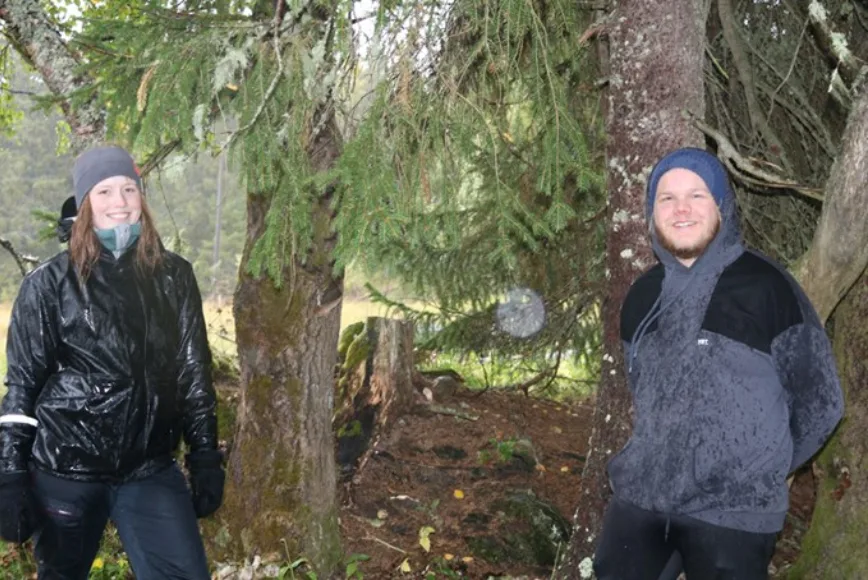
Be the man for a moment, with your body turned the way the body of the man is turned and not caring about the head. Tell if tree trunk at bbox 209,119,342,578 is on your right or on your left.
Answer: on your right

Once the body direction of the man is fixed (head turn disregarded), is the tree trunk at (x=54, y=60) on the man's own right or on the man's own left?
on the man's own right

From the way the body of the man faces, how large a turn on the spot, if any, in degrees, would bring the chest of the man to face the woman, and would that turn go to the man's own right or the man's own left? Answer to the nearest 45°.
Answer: approximately 45° to the man's own right

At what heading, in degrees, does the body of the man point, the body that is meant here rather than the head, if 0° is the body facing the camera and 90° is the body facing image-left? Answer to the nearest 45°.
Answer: approximately 45°

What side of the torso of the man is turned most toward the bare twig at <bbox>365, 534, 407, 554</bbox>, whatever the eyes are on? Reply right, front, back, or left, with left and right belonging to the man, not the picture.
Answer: right

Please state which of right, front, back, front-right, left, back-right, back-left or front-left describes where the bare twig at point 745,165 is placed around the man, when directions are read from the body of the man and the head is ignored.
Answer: back-right

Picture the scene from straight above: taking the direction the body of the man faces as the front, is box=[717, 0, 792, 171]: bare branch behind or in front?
behind
